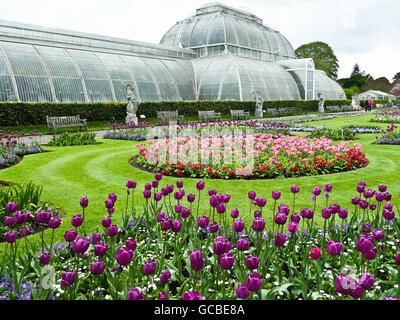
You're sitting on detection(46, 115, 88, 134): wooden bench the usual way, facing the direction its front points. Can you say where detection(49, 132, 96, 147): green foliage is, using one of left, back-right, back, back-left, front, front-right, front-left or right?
front

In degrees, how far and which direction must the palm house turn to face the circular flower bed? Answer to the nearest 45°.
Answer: approximately 45° to its right

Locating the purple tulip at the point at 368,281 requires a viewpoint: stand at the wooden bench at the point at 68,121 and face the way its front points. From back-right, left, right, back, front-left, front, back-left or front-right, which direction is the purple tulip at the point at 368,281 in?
front

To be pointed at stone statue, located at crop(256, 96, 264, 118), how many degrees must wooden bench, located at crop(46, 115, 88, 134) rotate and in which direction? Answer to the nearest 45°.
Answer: approximately 135° to its left

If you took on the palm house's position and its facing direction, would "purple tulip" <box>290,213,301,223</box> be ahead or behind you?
ahead

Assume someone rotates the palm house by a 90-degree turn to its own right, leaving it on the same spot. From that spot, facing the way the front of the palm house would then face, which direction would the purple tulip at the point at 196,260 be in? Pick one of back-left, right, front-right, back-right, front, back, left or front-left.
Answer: front-left

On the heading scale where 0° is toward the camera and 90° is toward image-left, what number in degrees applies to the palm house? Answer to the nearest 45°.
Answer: approximately 315°

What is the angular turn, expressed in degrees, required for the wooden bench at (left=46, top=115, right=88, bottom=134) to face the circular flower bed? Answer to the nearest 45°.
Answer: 0° — it already faces it

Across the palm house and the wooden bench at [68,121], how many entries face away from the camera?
0

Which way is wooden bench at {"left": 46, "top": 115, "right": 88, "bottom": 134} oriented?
toward the camera

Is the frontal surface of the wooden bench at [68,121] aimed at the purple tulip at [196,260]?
yes

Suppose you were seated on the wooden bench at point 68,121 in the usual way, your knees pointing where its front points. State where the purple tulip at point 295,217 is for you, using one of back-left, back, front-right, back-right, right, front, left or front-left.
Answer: front

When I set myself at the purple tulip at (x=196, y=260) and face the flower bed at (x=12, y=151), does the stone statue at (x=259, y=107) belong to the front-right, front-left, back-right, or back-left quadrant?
front-right

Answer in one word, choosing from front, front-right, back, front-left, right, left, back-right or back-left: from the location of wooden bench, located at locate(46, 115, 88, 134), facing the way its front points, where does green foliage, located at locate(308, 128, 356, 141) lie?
front-left
